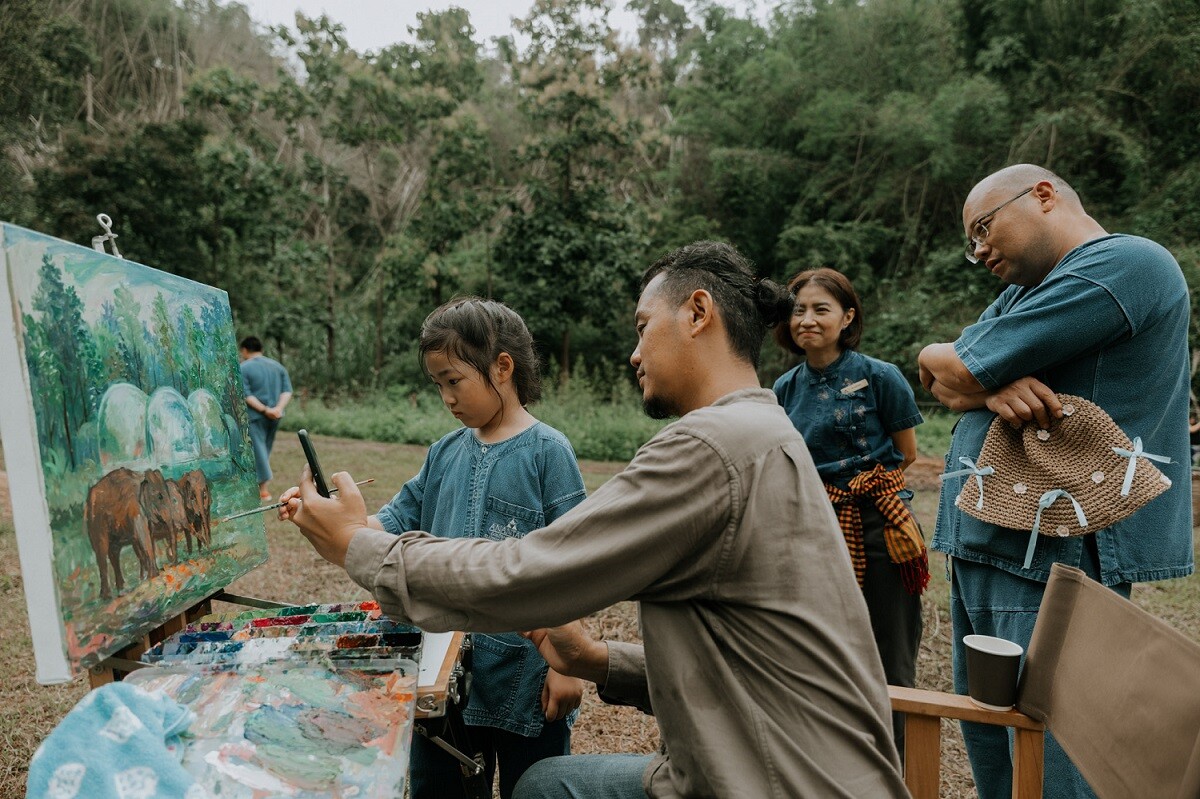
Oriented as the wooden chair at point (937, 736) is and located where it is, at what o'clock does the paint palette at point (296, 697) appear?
The paint palette is roughly at 11 o'clock from the wooden chair.

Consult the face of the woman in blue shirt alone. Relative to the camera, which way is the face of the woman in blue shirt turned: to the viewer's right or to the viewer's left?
to the viewer's left

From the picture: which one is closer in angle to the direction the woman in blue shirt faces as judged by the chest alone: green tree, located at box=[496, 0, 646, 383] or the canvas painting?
the canvas painting

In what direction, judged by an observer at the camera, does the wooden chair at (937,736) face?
facing to the left of the viewer

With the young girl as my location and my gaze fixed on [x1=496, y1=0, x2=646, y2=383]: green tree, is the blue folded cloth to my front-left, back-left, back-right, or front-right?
back-left

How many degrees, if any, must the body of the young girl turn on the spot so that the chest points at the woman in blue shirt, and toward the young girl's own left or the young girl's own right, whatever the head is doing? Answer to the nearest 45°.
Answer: approximately 180°

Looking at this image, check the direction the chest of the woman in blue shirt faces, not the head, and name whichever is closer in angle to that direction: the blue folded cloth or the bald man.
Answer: the blue folded cloth
